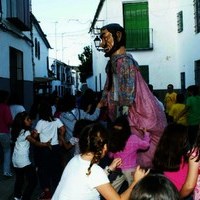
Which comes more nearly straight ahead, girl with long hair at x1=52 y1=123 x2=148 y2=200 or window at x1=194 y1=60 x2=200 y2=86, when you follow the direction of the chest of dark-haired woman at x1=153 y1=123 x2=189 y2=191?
the window

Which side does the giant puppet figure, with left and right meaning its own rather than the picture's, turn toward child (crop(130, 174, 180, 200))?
left

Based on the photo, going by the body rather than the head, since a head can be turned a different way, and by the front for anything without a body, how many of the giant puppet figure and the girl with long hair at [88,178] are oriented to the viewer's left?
1

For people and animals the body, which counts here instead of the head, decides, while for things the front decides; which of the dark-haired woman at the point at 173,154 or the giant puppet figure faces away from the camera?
the dark-haired woman

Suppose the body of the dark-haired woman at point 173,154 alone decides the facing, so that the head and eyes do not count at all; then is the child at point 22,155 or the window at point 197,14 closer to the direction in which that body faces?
the window

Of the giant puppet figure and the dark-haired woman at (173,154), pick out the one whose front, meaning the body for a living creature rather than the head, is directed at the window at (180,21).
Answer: the dark-haired woman

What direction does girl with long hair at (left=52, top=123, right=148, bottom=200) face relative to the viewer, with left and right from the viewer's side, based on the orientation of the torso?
facing away from the viewer and to the right of the viewer

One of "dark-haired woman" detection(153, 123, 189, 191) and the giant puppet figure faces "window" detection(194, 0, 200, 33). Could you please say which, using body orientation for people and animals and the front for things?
the dark-haired woman

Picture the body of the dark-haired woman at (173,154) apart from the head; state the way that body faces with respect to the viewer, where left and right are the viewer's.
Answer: facing away from the viewer

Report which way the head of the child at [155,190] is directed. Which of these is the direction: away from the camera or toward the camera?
away from the camera

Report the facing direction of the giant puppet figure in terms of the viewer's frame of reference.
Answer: facing to the left of the viewer
